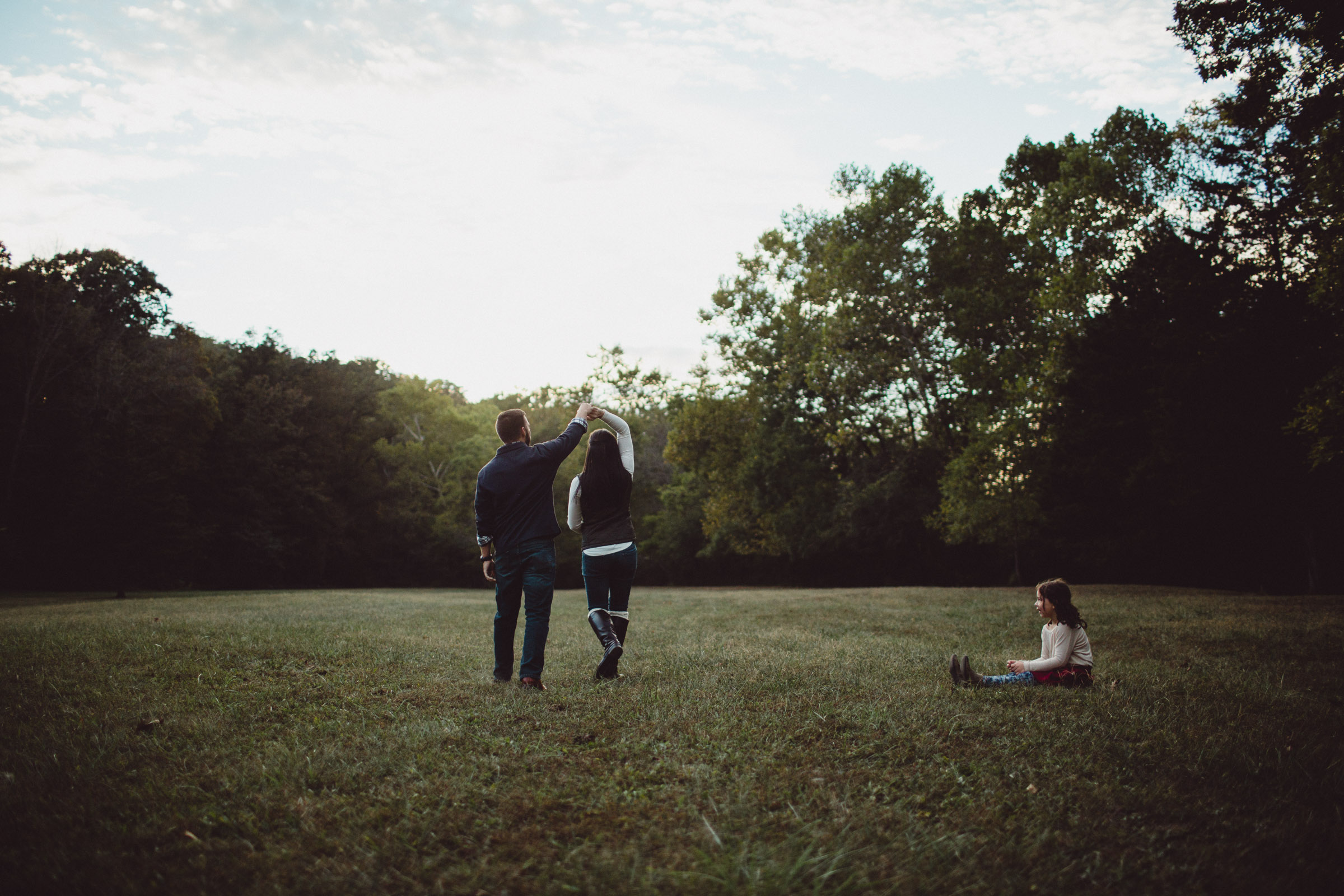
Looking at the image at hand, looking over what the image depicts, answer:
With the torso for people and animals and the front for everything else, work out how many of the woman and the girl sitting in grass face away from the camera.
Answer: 1

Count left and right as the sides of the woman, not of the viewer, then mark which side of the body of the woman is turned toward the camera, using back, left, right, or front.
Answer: back

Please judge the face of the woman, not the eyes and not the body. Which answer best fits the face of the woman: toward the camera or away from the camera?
away from the camera

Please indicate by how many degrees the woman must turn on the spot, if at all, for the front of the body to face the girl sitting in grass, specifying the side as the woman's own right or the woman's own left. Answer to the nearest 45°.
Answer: approximately 90° to the woman's own right

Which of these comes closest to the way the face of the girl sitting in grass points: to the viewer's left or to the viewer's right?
to the viewer's left

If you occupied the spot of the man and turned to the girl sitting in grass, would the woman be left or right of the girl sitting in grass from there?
left

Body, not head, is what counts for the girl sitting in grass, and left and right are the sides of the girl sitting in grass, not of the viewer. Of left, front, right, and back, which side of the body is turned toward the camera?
left

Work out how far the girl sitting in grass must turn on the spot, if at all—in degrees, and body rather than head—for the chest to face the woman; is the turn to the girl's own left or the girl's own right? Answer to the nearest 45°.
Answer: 0° — they already face them
